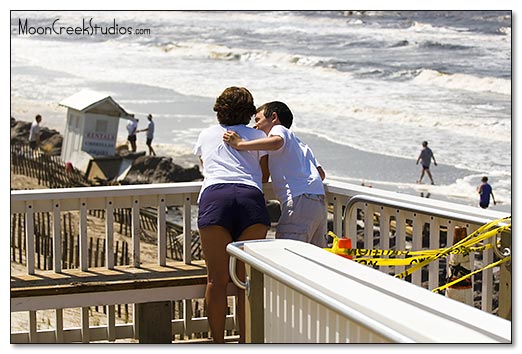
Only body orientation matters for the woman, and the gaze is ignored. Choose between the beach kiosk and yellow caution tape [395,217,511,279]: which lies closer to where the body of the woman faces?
the beach kiosk

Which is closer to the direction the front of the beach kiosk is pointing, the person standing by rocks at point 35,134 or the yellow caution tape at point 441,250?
the yellow caution tape

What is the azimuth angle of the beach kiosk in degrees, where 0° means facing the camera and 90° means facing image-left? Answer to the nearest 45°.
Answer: approximately 315°

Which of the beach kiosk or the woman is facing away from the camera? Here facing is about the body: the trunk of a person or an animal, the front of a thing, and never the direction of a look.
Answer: the woman

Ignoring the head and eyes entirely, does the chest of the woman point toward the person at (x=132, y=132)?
yes

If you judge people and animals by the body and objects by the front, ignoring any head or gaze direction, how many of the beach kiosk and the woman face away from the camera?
1

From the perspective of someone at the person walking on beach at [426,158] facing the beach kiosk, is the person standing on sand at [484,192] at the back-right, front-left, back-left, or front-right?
back-left

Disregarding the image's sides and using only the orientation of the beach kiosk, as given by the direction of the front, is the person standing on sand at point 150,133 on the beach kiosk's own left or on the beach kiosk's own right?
on the beach kiosk's own left

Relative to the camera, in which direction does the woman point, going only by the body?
away from the camera

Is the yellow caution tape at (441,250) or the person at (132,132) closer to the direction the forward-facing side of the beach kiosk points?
the yellow caution tape

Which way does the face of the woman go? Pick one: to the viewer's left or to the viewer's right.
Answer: to the viewer's right
